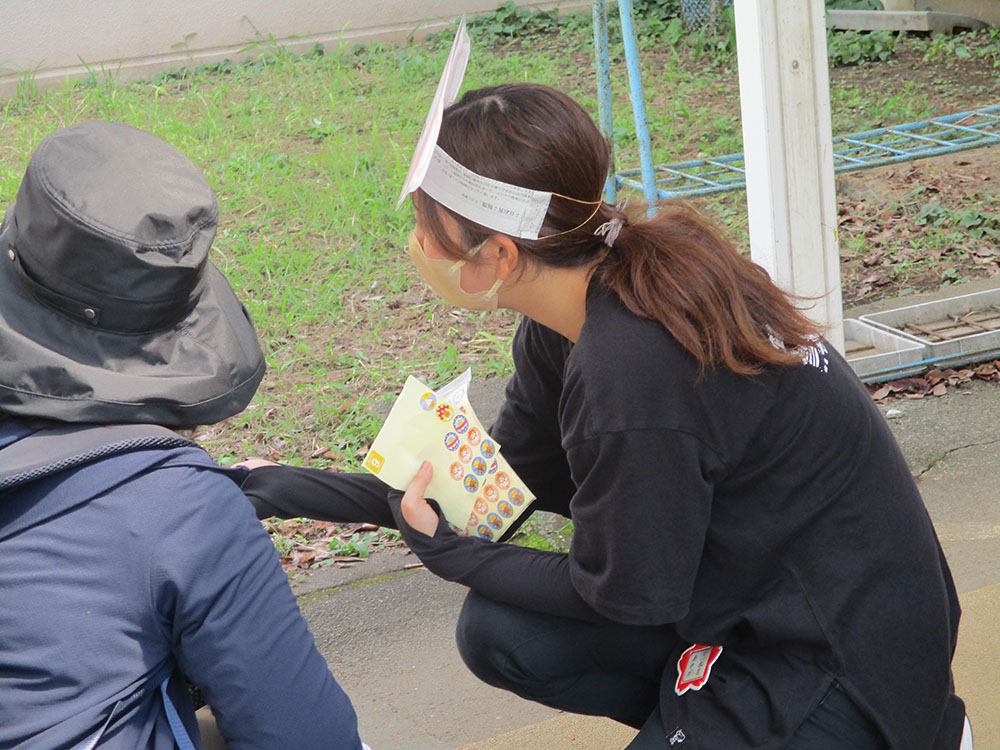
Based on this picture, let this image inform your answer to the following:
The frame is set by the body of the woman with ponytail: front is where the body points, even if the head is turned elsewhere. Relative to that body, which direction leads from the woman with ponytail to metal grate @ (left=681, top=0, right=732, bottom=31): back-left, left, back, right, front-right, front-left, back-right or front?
right

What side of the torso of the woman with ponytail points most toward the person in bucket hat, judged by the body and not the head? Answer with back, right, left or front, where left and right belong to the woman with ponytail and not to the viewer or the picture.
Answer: front

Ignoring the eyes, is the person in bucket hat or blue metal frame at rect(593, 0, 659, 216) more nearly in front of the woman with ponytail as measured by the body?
the person in bucket hat

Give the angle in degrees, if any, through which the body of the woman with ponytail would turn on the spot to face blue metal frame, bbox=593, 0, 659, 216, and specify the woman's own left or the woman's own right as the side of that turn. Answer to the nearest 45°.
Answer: approximately 90° to the woman's own right

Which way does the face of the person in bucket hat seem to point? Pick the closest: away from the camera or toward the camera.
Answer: away from the camera

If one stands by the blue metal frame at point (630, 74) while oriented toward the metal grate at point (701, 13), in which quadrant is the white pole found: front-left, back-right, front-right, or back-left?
back-right

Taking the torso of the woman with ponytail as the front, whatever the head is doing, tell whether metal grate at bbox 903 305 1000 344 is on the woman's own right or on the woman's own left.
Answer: on the woman's own right

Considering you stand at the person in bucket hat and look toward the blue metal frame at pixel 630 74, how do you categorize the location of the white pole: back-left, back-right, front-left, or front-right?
front-right

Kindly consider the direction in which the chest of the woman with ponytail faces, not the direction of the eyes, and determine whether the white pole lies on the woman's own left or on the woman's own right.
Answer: on the woman's own right

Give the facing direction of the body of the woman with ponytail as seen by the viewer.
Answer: to the viewer's left

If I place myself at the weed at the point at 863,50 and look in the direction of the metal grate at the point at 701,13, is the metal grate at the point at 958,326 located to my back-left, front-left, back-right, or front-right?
back-left

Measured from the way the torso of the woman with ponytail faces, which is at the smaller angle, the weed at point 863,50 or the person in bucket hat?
the person in bucket hat
